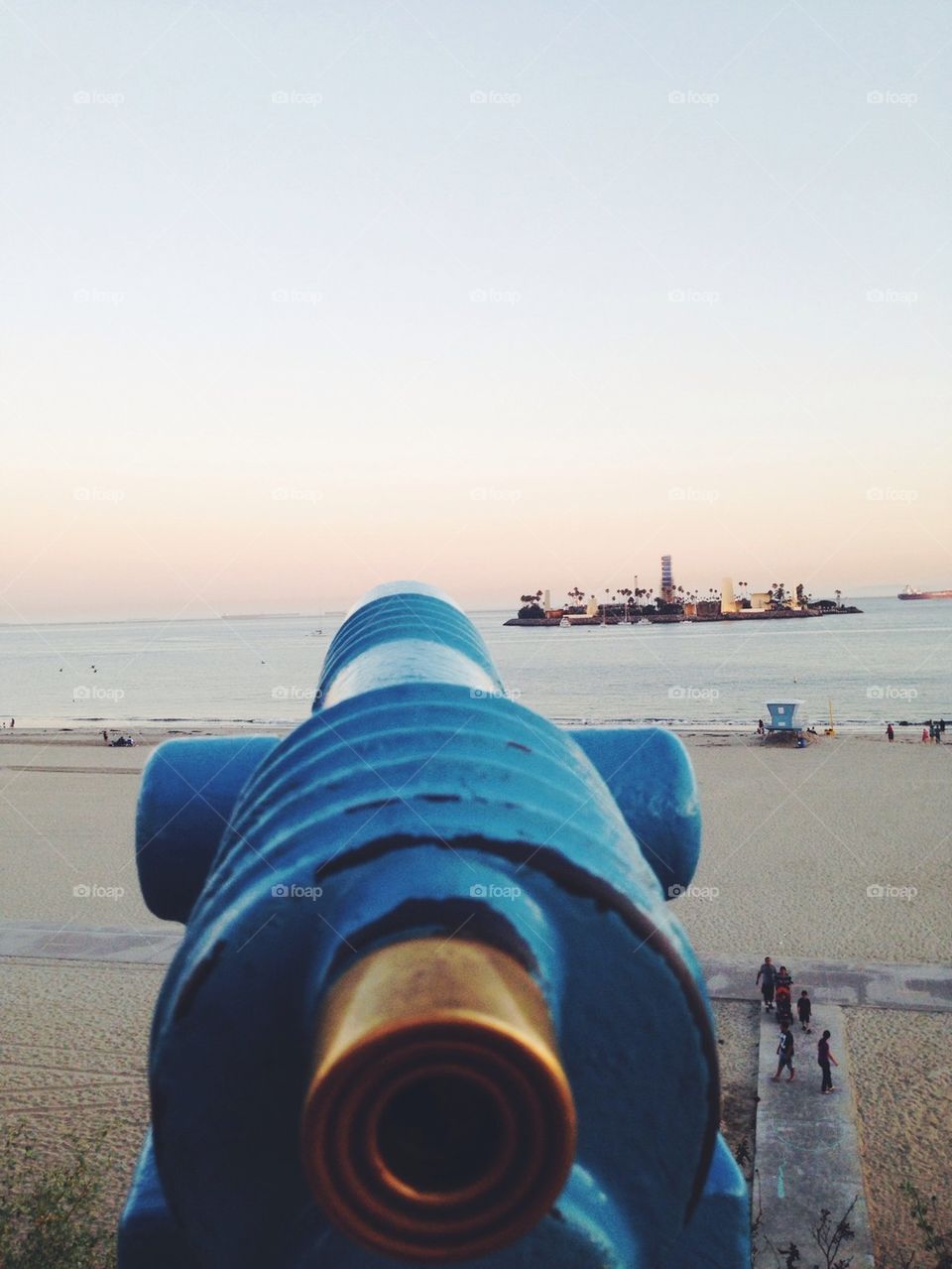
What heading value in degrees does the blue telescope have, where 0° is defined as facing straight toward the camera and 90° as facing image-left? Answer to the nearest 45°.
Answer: approximately 180°

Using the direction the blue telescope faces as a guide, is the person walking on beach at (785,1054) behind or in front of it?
in front

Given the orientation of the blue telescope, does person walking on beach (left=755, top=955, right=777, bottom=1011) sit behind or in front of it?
in front
